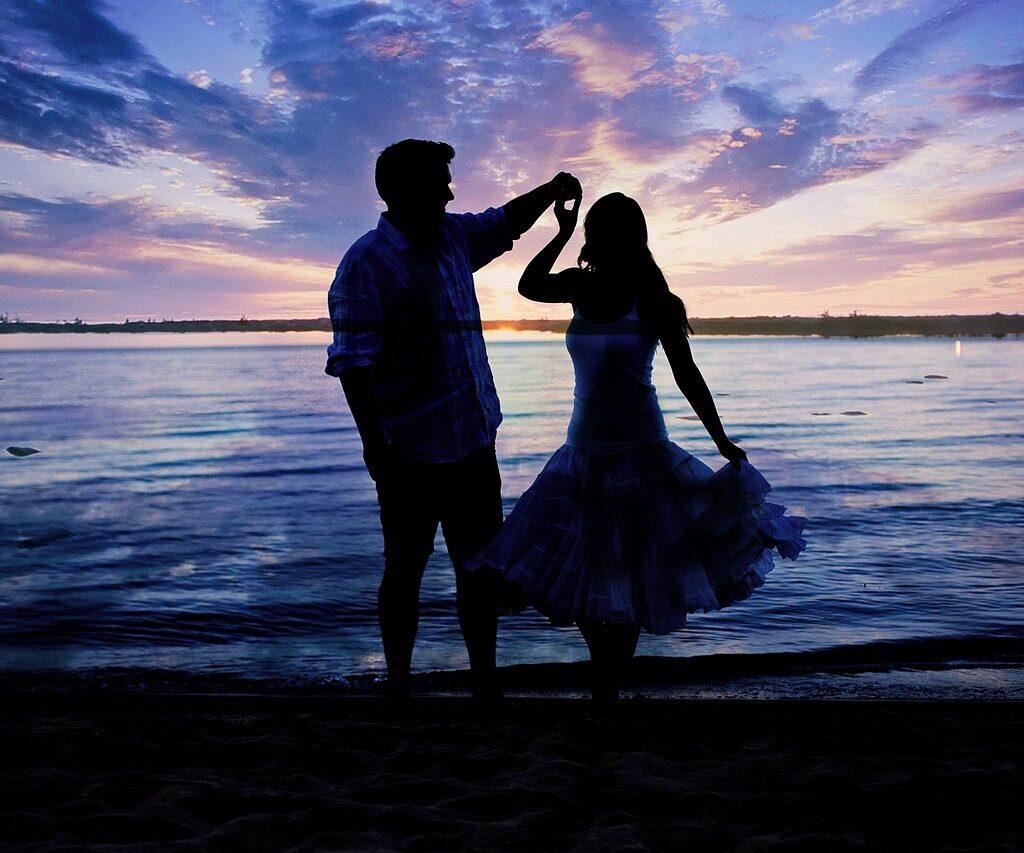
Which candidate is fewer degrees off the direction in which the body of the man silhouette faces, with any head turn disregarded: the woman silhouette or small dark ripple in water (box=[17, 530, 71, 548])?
the woman silhouette

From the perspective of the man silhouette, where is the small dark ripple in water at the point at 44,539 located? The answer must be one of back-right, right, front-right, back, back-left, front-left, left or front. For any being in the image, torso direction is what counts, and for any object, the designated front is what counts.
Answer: back

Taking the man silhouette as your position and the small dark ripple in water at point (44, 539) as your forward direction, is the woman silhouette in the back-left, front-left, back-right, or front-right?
back-right

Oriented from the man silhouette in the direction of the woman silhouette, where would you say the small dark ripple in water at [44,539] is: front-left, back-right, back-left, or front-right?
back-left

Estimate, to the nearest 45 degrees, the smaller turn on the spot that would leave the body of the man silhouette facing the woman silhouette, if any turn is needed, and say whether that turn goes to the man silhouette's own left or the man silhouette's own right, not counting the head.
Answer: approximately 45° to the man silhouette's own left

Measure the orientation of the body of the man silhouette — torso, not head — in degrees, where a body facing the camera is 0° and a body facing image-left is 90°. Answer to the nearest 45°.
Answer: approximately 315°
